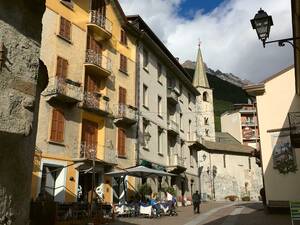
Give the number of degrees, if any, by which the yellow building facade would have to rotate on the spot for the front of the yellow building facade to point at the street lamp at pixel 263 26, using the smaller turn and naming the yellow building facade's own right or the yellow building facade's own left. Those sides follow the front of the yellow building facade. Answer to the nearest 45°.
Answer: approximately 45° to the yellow building facade's own right

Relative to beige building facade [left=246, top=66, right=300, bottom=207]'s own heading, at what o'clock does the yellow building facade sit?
The yellow building facade is roughly at 1 o'clock from the beige building facade.

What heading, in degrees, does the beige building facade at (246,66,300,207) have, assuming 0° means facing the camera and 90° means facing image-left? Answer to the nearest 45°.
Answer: approximately 45°

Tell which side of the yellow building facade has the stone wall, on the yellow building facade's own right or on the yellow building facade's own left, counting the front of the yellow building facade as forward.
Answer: on the yellow building facade's own right
